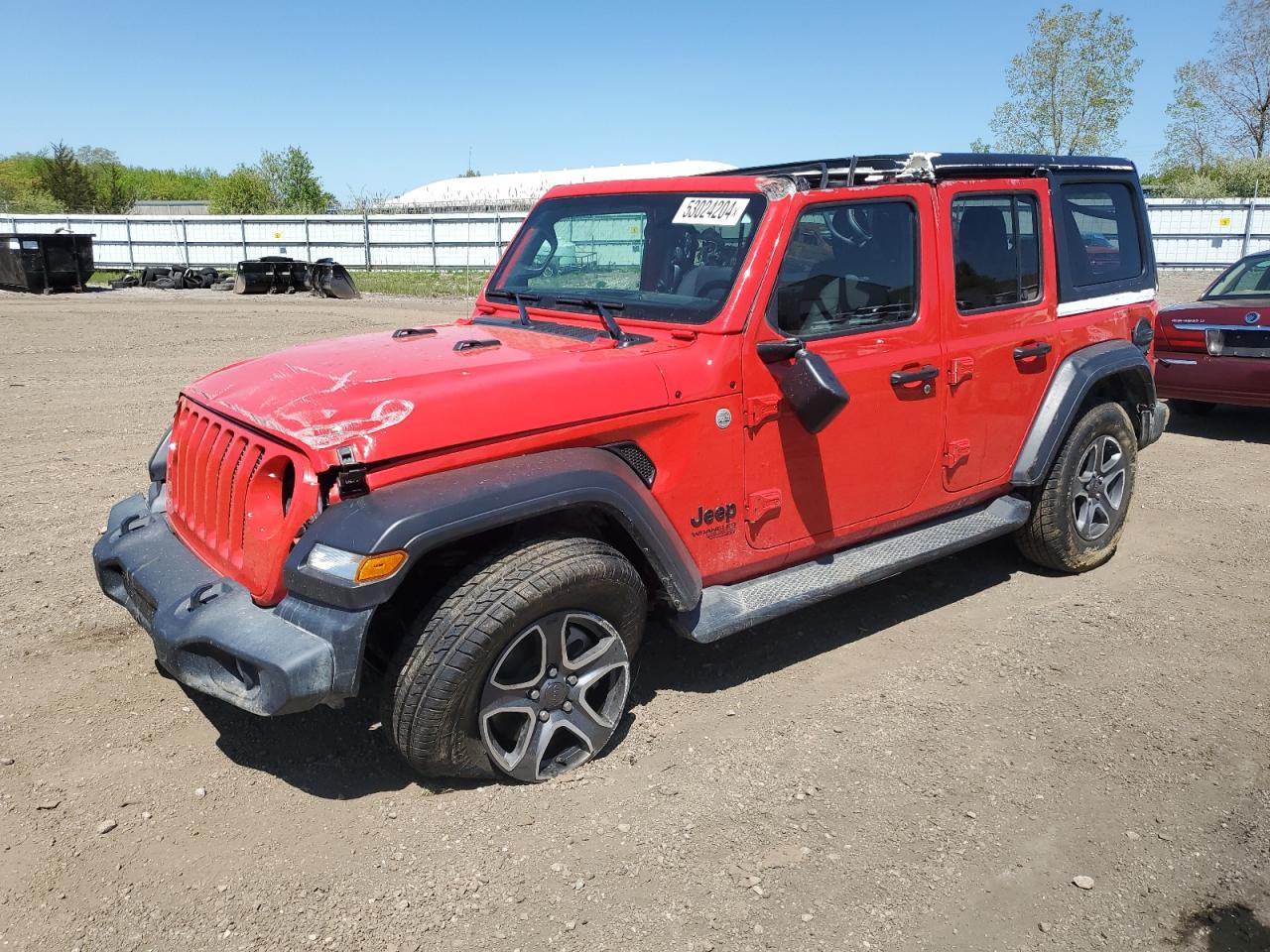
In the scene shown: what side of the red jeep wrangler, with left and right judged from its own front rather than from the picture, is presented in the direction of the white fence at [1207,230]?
back

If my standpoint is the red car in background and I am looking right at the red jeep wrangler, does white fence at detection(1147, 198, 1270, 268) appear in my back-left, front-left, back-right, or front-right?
back-right

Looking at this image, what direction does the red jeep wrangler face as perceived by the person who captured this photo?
facing the viewer and to the left of the viewer

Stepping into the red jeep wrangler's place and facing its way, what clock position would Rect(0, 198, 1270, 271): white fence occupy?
The white fence is roughly at 4 o'clock from the red jeep wrangler.
